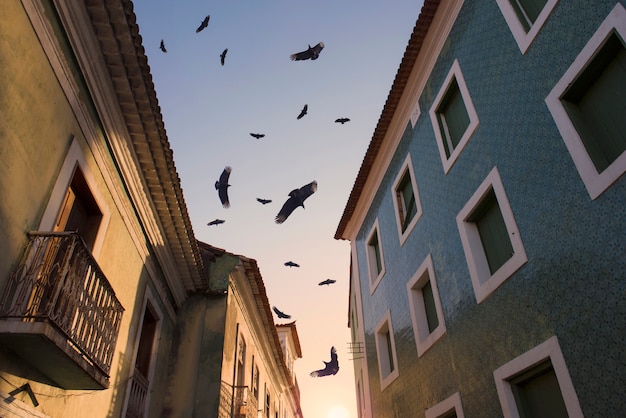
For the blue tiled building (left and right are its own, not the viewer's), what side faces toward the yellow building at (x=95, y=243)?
front

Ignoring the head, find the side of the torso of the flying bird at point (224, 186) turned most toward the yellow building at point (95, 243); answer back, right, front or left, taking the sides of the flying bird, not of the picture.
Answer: right

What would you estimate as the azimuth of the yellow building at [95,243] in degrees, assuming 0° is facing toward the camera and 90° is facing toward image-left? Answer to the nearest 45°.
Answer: approximately 315°

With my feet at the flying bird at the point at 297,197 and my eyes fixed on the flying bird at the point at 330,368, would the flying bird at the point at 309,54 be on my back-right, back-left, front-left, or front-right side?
back-right

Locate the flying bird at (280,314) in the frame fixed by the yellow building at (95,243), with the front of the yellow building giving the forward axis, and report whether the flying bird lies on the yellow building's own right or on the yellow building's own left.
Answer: on the yellow building's own left

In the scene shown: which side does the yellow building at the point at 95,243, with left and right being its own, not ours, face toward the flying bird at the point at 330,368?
left

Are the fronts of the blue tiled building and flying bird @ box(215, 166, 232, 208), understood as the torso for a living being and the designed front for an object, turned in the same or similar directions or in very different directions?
very different directions

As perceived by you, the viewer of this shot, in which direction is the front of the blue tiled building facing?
facing the viewer and to the left of the viewer

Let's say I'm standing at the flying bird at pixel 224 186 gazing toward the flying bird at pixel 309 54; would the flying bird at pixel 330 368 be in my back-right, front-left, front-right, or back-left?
back-left

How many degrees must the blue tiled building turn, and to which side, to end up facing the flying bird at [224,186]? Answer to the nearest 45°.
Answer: approximately 45° to its right
